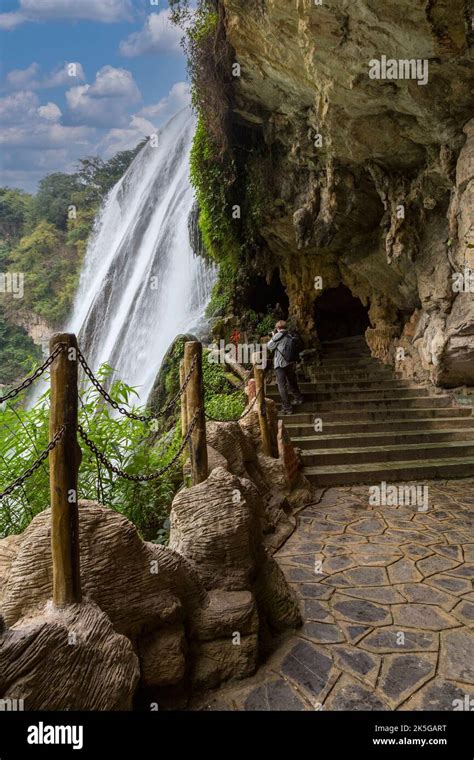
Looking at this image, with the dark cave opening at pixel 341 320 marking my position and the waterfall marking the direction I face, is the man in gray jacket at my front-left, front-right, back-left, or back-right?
back-left

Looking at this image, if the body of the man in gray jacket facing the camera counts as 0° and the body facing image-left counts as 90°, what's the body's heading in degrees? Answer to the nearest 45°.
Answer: approximately 90°

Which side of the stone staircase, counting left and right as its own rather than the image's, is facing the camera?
front

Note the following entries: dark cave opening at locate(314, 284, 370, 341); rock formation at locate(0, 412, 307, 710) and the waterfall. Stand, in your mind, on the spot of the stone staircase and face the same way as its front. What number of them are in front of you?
1

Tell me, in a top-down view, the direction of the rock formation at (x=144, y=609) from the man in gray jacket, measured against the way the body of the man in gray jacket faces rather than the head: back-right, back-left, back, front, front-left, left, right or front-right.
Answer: left

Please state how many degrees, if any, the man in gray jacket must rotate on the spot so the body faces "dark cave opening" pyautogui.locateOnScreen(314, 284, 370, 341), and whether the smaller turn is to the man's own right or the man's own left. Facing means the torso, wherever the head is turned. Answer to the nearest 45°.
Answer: approximately 90° to the man's own right

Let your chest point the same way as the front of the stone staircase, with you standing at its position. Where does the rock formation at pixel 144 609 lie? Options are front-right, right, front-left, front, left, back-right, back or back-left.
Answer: front

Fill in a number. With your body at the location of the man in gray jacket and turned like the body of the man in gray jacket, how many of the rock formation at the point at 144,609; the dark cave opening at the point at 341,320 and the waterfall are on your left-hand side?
1

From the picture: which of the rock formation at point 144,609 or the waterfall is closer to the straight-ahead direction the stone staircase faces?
the rock formation
